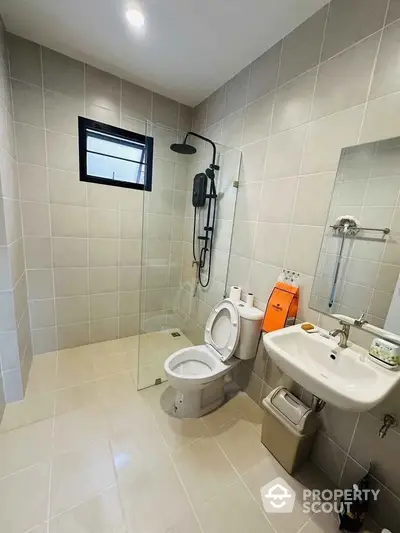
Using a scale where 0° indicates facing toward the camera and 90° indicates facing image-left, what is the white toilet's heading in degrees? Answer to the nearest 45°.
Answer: approximately 45°

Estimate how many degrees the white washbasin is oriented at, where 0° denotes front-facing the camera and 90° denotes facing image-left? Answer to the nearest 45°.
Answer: approximately 45°

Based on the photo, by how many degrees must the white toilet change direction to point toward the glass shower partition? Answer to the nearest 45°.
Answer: approximately 90° to its right

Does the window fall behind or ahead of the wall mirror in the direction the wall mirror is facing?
ahead

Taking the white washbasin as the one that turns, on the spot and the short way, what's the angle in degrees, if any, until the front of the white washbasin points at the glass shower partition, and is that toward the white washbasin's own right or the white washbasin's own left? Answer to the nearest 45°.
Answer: approximately 45° to the white washbasin's own right

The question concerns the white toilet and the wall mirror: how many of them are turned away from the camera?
0

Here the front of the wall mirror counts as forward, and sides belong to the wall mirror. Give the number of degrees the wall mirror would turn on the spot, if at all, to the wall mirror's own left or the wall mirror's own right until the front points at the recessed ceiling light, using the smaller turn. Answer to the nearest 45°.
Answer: approximately 45° to the wall mirror's own right
